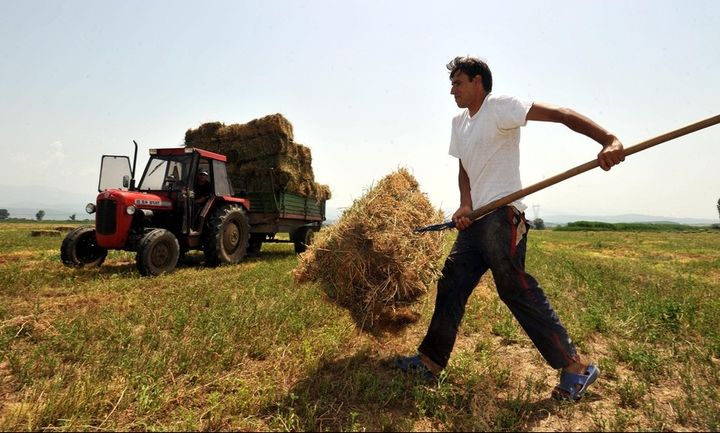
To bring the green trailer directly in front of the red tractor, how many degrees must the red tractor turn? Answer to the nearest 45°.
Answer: approximately 180°

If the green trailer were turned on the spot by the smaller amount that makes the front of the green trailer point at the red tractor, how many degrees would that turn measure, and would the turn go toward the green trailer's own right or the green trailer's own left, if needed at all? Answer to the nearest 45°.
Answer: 0° — it already faces it

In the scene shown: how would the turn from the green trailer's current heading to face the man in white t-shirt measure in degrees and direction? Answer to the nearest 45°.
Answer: approximately 45° to its left

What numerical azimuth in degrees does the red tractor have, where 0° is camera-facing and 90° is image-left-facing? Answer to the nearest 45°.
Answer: approximately 45°

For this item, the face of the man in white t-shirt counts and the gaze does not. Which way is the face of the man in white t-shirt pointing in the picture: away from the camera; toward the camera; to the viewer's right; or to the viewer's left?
to the viewer's left

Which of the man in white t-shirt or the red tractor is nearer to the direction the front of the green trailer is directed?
the red tractor

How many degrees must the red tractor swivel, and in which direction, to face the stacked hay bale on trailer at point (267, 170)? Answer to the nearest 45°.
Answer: approximately 180°

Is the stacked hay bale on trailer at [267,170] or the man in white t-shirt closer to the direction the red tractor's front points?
the man in white t-shirt
